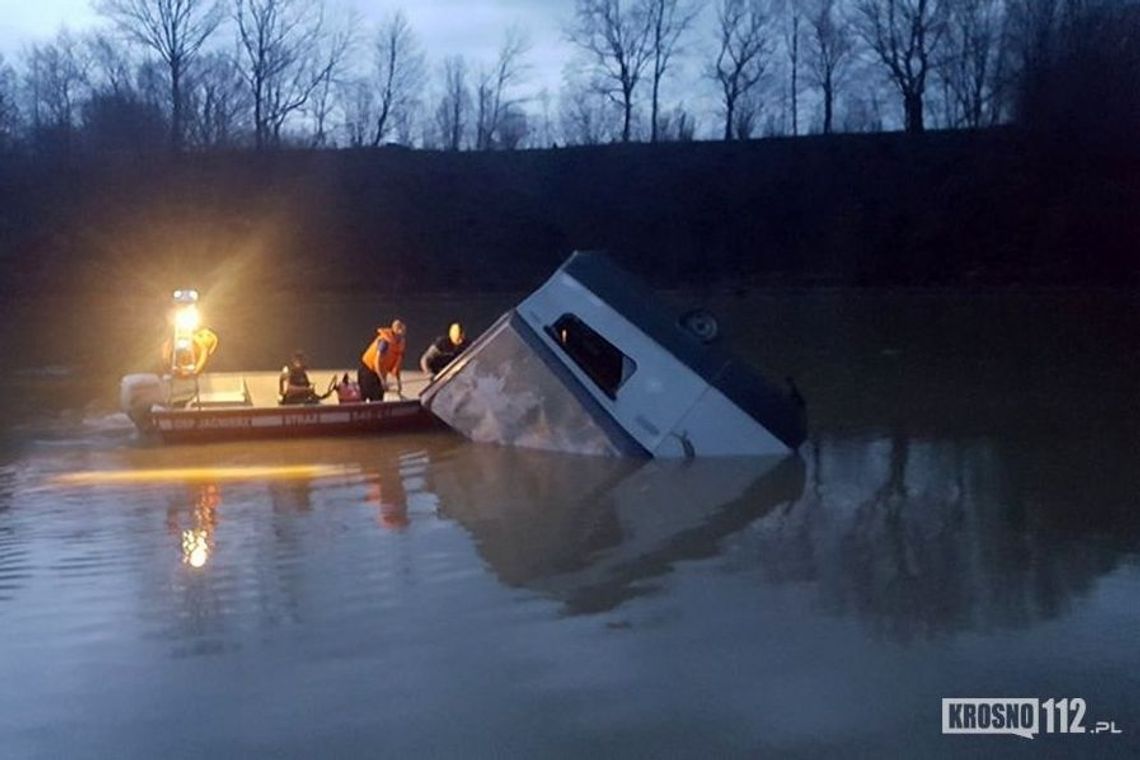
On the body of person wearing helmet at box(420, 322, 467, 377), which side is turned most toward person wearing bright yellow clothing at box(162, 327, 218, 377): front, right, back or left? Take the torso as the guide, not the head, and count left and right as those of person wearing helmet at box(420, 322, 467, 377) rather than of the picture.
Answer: back

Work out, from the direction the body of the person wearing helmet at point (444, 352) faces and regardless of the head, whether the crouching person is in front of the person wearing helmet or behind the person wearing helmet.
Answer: behind

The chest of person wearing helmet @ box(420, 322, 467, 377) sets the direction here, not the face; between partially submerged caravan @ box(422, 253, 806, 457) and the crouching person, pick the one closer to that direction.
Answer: the partially submerged caravan

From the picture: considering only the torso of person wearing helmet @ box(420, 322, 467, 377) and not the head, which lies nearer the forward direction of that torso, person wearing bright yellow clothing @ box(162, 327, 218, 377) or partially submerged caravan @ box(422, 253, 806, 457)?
the partially submerged caravan

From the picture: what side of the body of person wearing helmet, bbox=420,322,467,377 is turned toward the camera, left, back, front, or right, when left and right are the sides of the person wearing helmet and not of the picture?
right

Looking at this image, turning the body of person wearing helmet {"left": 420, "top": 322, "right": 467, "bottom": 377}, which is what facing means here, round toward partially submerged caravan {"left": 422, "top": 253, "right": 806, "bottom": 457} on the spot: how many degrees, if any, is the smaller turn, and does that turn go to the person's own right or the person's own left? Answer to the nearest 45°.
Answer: approximately 45° to the person's own right
